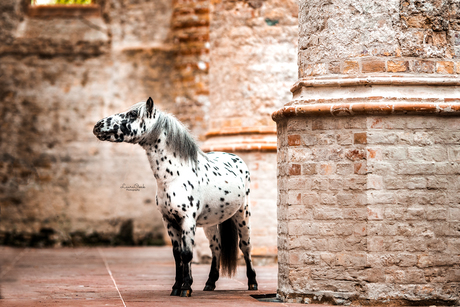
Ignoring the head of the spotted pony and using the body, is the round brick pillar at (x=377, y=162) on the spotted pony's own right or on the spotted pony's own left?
on the spotted pony's own left

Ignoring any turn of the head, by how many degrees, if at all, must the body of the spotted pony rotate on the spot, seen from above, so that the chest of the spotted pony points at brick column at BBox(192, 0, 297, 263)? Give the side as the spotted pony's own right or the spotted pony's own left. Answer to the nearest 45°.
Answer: approximately 135° to the spotted pony's own right

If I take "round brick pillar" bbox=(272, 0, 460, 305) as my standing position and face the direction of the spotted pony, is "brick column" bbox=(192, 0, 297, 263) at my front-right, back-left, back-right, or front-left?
front-right

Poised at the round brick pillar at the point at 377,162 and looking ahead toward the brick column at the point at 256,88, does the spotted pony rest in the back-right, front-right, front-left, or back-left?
front-left

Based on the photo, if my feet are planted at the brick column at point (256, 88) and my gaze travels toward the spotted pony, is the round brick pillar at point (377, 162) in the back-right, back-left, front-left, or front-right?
front-left

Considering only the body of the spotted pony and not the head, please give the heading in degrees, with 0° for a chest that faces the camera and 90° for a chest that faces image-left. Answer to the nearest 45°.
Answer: approximately 45°

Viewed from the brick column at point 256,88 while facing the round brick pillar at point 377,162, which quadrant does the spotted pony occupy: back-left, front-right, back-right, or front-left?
front-right
